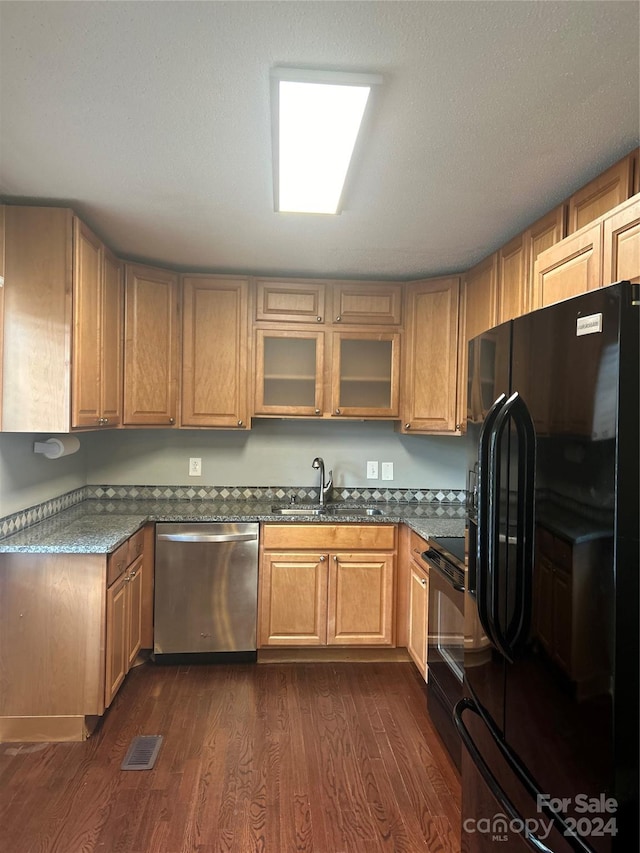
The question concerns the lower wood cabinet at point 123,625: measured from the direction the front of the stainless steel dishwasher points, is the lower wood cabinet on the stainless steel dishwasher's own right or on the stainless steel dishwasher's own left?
on the stainless steel dishwasher's own right

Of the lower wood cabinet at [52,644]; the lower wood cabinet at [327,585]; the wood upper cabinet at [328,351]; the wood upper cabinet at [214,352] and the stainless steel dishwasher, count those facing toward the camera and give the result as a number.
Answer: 4

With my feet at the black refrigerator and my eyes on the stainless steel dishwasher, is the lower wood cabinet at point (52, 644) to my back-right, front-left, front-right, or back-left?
front-left

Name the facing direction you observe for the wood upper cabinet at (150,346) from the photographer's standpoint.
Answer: facing the viewer and to the right of the viewer

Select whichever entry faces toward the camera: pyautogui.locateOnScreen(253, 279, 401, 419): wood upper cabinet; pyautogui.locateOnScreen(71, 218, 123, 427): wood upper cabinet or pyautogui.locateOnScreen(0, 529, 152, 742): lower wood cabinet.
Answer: pyautogui.locateOnScreen(253, 279, 401, 419): wood upper cabinet

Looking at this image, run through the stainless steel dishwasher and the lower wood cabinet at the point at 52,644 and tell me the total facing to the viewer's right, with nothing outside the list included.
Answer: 1

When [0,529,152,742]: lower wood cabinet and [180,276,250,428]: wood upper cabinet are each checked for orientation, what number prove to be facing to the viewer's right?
1

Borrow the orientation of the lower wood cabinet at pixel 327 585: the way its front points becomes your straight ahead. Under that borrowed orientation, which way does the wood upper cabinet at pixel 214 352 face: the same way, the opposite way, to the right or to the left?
the same way

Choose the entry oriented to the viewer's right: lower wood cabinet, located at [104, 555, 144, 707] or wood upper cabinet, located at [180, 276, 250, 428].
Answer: the lower wood cabinet

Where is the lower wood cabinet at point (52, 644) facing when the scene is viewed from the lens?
facing to the right of the viewer

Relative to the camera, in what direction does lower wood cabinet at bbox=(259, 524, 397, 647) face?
facing the viewer

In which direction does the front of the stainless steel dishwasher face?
toward the camera

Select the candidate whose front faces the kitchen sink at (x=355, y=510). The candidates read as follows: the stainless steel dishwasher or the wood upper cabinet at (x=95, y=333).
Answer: the wood upper cabinet

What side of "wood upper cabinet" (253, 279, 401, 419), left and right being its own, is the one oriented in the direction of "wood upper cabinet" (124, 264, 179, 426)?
right

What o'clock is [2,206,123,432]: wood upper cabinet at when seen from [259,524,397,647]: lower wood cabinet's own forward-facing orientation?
The wood upper cabinet is roughly at 2 o'clock from the lower wood cabinet.
